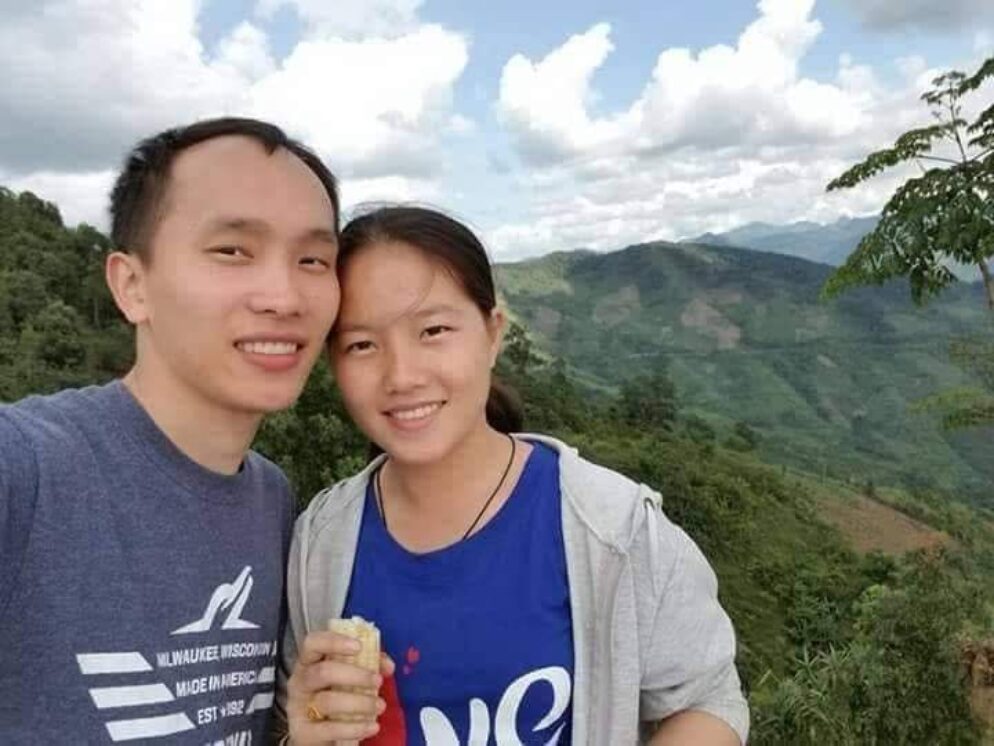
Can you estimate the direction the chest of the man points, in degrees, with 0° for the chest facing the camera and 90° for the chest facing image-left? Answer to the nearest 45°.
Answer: approximately 315°

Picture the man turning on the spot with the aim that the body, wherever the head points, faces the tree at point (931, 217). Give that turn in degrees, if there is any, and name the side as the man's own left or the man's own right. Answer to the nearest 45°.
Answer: approximately 90° to the man's own left

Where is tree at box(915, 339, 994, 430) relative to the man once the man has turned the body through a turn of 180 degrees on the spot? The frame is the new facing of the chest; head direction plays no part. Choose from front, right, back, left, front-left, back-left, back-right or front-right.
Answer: right
